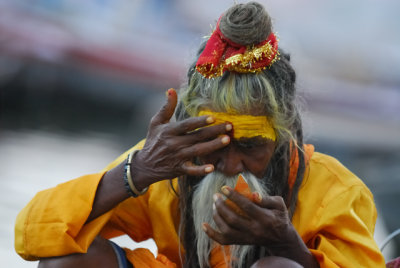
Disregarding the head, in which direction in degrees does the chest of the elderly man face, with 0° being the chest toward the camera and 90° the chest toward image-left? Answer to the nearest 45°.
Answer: approximately 0°
